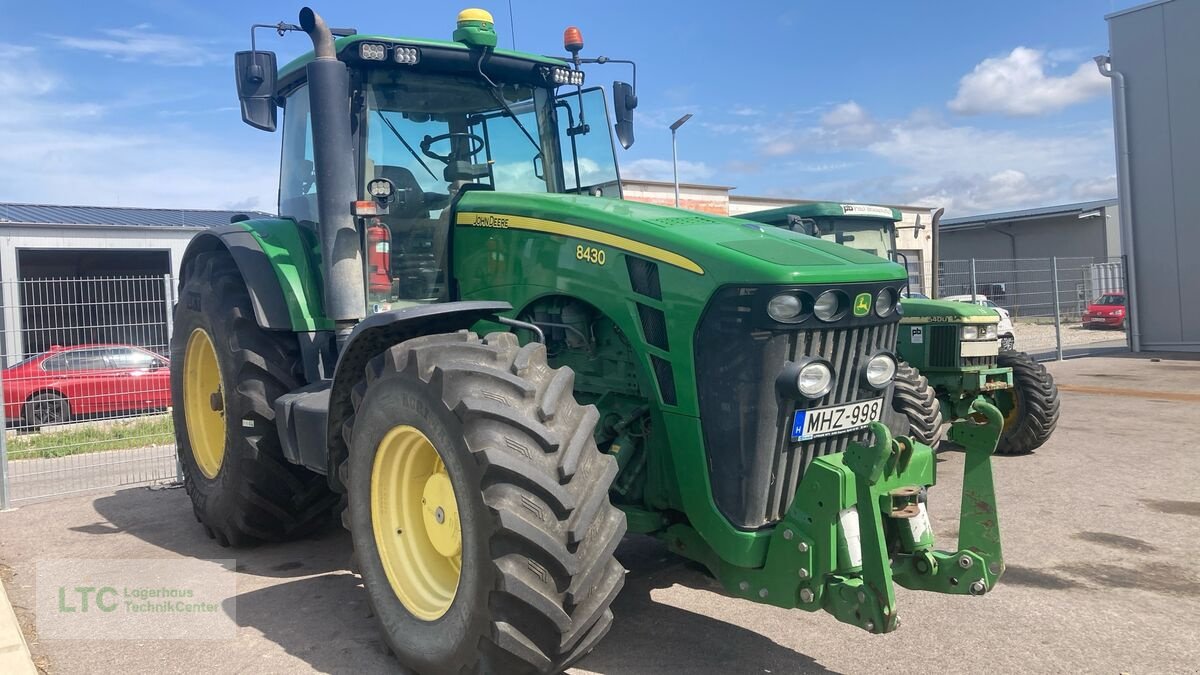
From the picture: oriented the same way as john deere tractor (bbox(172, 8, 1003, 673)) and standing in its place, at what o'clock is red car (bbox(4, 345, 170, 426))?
The red car is roughly at 6 o'clock from the john deere tractor.

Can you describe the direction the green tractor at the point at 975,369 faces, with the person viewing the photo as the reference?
facing the viewer and to the right of the viewer

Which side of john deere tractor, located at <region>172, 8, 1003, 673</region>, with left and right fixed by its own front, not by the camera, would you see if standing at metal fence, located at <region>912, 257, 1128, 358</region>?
left

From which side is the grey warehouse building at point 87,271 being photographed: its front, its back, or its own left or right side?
front

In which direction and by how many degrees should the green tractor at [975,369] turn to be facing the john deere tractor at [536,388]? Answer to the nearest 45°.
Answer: approximately 45° to its right

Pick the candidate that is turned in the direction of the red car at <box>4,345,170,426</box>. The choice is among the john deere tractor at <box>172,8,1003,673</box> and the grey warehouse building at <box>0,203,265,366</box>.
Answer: the grey warehouse building

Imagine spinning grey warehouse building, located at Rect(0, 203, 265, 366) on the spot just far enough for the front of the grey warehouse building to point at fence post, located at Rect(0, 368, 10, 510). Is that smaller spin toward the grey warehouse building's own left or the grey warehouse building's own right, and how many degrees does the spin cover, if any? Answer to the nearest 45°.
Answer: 0° — it already faces it

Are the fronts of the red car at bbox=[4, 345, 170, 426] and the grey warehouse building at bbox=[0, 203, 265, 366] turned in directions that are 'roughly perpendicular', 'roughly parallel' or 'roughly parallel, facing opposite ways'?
roughly perpendicular

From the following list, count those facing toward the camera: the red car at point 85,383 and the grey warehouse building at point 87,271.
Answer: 1

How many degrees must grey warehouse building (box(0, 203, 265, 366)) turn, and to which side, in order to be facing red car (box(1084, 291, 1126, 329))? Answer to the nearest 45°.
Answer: approximately 45° to its left

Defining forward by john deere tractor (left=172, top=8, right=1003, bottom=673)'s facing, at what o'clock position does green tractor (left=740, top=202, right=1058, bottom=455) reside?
The green tractor is roughly at 9 o'clock from the john deere tractor.

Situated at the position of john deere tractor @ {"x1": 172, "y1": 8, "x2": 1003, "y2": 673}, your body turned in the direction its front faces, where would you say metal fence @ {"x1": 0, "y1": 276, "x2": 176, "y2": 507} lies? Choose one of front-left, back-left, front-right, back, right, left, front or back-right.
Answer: back
